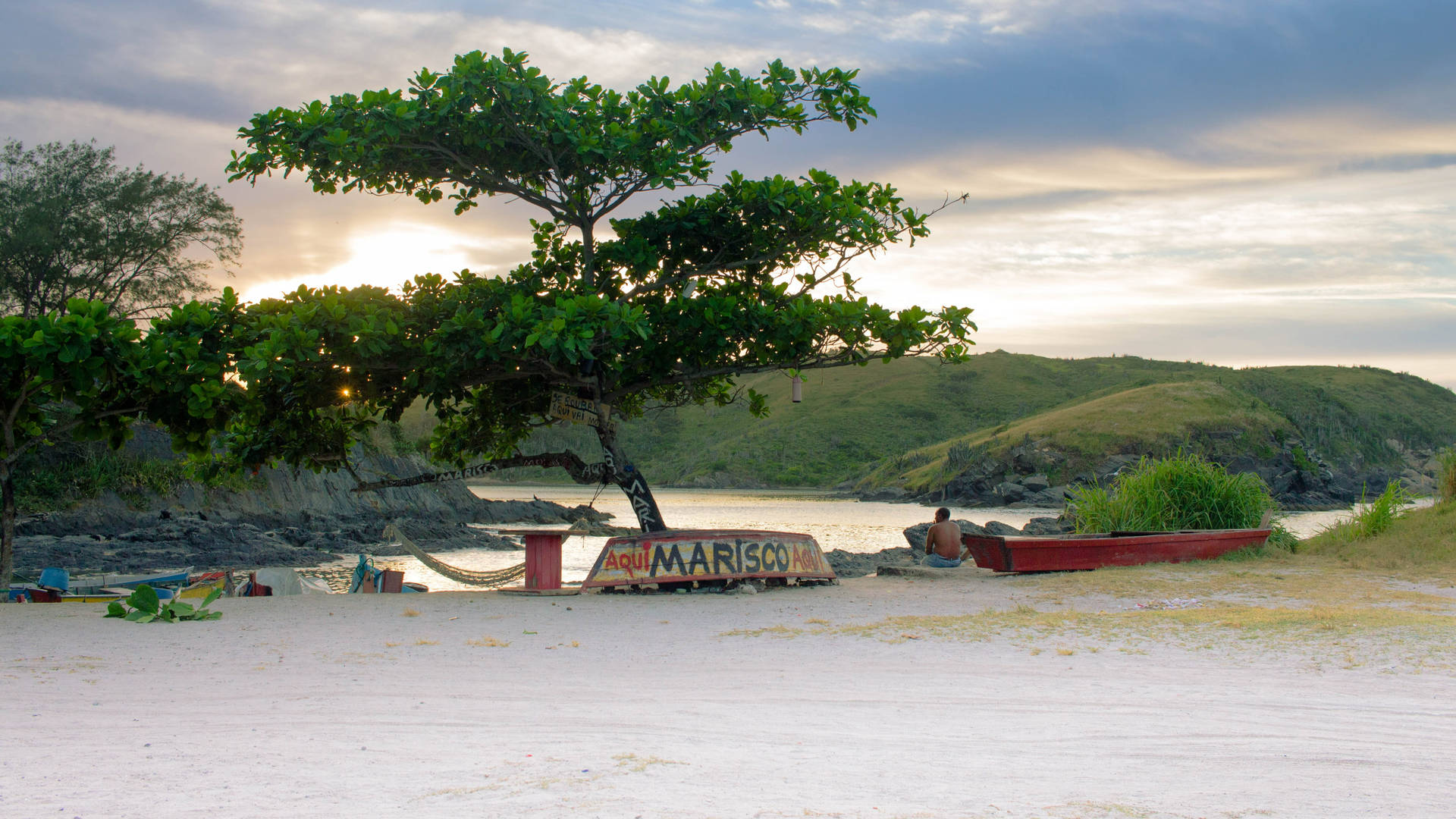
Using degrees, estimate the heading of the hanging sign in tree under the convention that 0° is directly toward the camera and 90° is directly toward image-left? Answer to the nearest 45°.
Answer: approximately 0°

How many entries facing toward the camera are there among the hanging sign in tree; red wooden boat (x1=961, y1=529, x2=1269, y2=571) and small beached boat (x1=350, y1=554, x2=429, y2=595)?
1

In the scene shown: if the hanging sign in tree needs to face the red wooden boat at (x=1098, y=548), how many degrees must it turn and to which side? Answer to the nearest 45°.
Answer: approximately 90° to its left

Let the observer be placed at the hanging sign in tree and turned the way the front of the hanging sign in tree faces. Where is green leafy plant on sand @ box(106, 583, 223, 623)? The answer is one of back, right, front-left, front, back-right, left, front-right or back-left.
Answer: front-right

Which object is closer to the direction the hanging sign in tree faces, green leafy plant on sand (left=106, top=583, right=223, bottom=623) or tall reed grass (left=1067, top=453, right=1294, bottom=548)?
the green leafy plant on sand

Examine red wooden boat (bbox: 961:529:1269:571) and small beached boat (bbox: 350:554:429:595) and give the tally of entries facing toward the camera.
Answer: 0

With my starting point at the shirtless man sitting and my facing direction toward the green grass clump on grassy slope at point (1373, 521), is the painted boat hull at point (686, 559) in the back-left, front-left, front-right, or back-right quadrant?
back-right

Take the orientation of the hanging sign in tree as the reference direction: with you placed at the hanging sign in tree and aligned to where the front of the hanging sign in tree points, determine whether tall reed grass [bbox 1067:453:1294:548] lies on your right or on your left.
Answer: on your left
